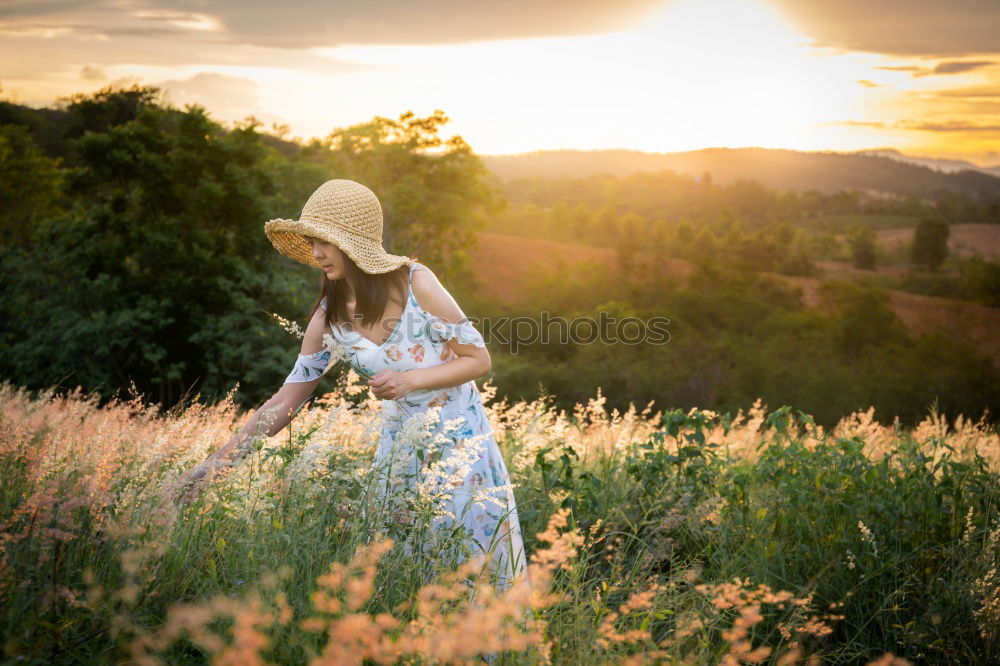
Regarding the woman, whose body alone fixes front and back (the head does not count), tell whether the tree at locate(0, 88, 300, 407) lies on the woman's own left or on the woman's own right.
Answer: on the woman's own right

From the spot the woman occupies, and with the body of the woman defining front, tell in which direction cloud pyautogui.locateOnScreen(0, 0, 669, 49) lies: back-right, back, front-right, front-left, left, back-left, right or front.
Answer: back-right

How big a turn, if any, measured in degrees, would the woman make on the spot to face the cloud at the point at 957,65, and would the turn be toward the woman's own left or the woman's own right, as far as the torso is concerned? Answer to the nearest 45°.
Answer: approximately 180°

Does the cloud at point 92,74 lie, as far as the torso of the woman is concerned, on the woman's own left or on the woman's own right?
on the woman's own right

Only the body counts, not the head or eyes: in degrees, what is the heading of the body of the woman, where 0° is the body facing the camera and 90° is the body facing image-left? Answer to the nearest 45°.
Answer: approximately 45°

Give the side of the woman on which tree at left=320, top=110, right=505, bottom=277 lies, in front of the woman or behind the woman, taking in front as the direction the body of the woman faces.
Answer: behind

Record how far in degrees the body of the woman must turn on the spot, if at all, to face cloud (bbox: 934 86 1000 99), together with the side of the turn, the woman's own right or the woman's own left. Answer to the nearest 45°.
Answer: approximately 180°
